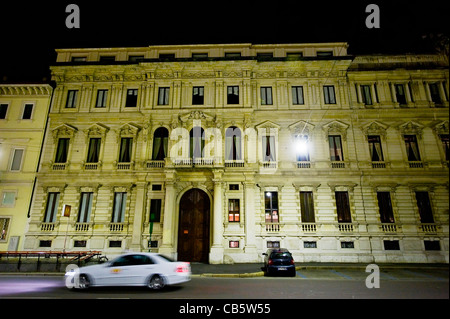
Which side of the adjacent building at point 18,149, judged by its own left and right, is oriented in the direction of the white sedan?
front

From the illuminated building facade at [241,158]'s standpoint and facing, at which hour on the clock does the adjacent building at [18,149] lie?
The adjacent building is roughly at 3 o'clock from the illuminated building facade.

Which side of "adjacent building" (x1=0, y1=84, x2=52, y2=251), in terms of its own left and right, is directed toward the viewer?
front

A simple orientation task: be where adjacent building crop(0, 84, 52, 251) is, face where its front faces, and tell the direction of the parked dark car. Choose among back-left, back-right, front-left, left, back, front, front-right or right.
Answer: front-left

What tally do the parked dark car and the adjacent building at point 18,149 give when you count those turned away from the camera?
1

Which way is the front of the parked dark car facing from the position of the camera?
facing away from the viewer

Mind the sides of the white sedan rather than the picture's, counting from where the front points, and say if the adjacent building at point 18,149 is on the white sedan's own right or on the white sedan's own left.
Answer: on the white sedan's own right

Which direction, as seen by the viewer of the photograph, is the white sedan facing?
facing to the left of the viewer

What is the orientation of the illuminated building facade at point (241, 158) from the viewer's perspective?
toward the camera

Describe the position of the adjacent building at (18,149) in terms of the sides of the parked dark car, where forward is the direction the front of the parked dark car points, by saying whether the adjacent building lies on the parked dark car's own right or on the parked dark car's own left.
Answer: on the parked dark car's own left

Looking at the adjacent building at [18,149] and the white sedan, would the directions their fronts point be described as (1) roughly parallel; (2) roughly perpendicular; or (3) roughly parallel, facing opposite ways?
roughly perpendicular

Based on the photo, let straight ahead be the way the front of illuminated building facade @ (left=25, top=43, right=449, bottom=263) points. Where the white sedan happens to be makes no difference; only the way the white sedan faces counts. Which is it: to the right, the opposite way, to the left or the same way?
to the right

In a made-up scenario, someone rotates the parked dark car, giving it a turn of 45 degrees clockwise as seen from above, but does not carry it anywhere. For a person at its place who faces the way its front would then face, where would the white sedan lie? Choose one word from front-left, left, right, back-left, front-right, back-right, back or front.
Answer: back

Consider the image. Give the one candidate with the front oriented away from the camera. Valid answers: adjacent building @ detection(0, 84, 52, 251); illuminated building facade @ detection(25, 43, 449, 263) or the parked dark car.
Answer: the parked dark car
